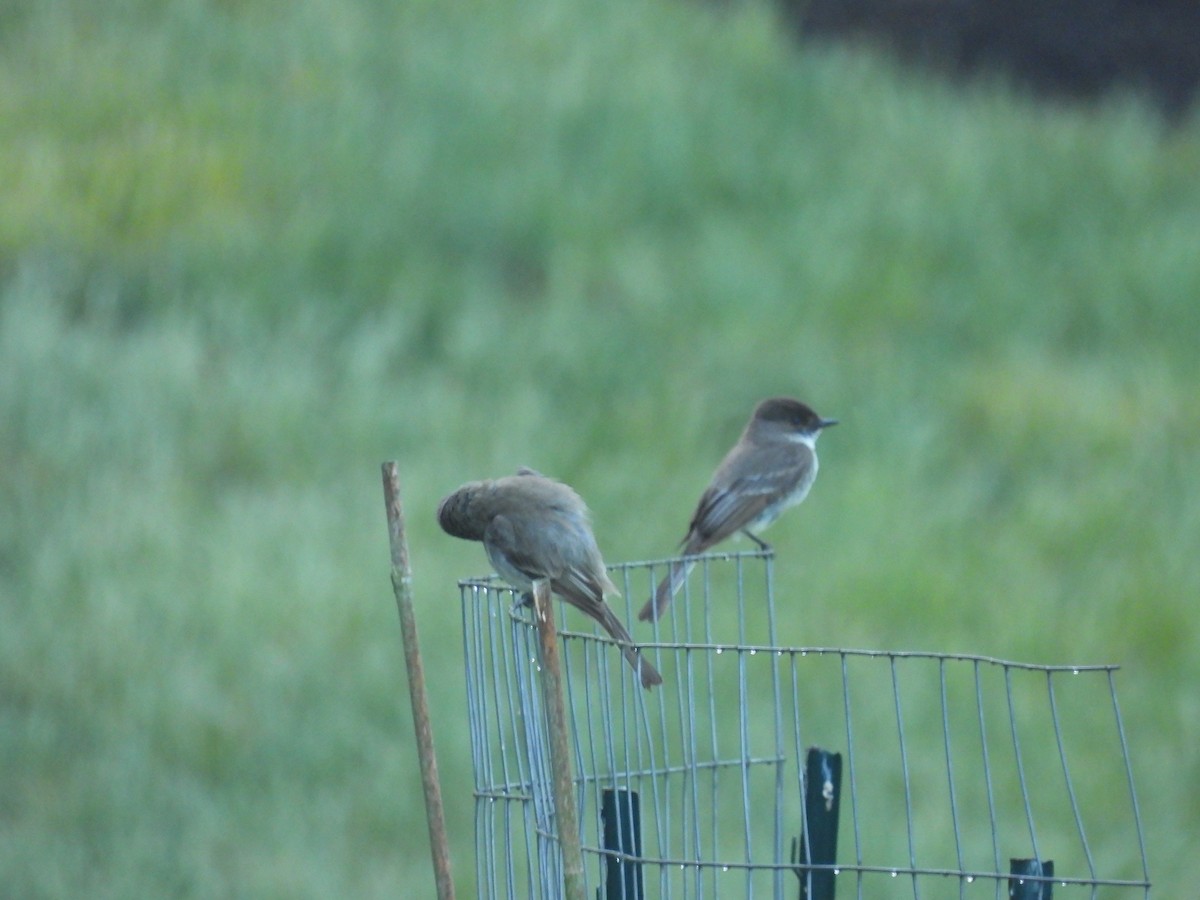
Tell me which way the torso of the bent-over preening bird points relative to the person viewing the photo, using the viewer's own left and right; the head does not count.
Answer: facing away from the viewer and to the left of the viewer

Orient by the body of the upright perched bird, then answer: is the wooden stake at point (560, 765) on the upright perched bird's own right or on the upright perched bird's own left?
on the upright perched bird's own right

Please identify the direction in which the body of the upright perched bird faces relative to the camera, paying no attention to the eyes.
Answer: to the viewer's right

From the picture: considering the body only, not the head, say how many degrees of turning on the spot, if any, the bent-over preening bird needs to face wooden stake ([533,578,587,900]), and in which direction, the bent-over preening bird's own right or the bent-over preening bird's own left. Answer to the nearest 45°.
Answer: approximately 135° to the bent-over preening bird's own left

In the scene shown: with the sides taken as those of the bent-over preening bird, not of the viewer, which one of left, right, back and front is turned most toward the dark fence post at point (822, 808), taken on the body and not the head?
back

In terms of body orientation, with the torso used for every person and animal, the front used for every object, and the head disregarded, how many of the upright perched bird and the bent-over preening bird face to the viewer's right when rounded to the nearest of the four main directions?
1

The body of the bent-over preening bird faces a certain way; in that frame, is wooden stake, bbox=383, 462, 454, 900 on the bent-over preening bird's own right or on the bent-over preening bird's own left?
on the bent-over preening bird's own left

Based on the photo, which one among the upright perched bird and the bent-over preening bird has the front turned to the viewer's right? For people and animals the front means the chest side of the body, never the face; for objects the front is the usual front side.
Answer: the upright perched bird

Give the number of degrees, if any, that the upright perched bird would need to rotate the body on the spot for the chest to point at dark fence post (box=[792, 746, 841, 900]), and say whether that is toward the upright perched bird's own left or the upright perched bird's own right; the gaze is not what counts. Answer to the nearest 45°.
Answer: approximately 90° to the upright perched bird's own right
